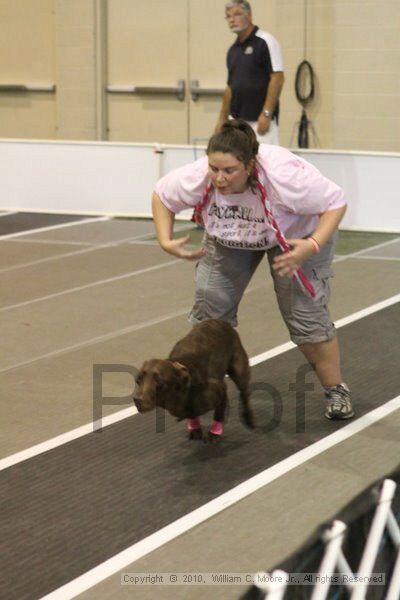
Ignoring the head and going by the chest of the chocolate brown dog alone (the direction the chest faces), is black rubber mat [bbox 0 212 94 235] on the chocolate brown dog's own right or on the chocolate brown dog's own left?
on the chocolate brown dog's own right

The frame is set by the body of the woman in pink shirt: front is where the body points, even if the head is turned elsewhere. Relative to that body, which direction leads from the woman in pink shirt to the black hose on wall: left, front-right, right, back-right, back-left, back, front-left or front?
back-right

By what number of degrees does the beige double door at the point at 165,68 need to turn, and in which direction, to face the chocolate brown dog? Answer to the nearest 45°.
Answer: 0° — it already faces it

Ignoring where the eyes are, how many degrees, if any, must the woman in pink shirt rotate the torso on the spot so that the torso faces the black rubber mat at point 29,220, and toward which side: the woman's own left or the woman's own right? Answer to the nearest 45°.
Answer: approximately 135° to the woman's own right

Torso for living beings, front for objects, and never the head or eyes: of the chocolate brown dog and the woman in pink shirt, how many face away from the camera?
0

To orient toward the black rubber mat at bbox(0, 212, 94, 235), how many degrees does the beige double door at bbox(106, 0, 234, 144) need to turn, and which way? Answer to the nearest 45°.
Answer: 0° — it already faces it

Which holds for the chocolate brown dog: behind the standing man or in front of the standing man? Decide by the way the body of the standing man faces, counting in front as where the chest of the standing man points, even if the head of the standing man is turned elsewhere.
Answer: in front

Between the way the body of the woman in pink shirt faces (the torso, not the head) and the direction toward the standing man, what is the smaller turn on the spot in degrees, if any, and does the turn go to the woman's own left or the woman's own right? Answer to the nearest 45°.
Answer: approximately 135° to the woman's own right
